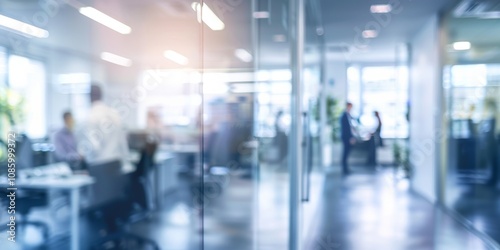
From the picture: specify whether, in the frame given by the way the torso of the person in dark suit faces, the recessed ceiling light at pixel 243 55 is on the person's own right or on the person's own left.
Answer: on the person's own right

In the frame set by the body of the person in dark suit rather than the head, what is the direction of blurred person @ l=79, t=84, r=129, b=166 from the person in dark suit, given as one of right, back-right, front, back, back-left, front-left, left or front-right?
back-right

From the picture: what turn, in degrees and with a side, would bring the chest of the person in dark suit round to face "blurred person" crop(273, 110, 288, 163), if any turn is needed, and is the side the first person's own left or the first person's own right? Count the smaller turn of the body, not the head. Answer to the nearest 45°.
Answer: approximately 135° to the first person's own left

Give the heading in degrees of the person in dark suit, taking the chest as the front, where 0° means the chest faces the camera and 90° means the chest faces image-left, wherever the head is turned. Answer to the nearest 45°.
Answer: approximately 270°

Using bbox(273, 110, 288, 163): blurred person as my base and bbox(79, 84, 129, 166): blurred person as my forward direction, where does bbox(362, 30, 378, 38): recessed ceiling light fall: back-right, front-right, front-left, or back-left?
back-right

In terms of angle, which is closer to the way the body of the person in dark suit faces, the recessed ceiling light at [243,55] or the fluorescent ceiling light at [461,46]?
the fluorescent ceiling light

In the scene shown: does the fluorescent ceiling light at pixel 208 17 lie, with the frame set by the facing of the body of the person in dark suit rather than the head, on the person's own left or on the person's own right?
on the person's own right

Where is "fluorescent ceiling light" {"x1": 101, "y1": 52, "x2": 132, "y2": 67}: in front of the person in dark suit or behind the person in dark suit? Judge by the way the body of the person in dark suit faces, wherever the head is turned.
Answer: behind

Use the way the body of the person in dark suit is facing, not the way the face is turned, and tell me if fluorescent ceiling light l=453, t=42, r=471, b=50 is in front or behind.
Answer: in front

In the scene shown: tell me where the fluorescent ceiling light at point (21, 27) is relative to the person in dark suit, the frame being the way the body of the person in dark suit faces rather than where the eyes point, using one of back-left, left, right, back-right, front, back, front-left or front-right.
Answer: back-right
